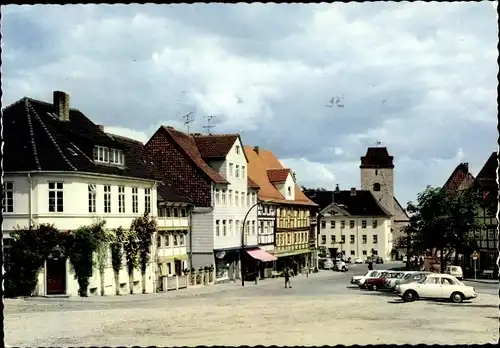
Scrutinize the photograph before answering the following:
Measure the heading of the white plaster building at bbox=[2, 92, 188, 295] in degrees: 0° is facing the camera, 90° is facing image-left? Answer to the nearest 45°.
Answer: approximately 0°

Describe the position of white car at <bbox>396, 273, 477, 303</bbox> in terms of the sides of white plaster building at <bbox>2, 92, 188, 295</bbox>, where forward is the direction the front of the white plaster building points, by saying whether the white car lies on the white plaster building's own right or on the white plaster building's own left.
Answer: on the white plaster building's own left
